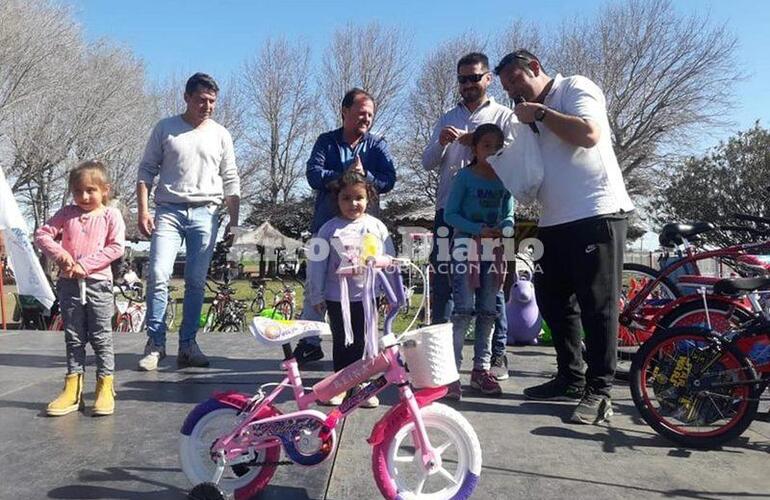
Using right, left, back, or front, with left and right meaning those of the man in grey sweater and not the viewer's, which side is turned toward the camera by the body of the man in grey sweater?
front

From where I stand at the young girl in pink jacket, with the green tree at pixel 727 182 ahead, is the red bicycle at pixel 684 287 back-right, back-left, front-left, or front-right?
front-right

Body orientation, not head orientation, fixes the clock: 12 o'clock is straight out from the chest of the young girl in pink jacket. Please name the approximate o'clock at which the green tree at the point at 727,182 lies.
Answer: The green tree is roughly at 8 o'clock from the young girl in pink jacket.

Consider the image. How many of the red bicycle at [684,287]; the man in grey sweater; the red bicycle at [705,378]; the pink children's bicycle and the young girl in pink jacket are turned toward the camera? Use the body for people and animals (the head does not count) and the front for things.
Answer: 2

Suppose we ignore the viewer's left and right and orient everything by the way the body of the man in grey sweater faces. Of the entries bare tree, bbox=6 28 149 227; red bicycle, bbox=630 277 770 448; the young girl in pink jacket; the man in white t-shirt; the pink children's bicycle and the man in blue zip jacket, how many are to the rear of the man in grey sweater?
1

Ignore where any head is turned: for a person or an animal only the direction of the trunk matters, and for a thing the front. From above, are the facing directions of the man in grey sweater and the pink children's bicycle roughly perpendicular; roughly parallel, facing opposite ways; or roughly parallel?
roughly perpendicular

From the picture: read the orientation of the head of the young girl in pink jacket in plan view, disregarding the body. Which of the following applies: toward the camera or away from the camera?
toward the camera

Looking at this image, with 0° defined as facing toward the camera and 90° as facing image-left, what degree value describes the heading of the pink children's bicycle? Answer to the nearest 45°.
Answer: approximately 270°

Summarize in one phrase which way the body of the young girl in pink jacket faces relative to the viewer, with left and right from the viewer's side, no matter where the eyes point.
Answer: facing the viewer

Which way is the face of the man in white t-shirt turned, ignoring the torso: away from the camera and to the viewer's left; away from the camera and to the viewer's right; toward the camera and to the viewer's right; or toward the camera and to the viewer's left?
toward the camera and to the viewer's left

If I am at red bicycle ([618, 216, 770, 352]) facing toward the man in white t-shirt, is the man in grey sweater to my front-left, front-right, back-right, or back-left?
front-right

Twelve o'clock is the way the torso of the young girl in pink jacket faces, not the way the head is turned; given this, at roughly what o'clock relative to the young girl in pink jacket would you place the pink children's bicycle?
The pink children's bicycle is roughly at 11 o'clock from the young girl in pink jacket.

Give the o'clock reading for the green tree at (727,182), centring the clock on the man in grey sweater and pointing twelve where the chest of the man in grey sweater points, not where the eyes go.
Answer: The green tree is roughly at 8 o'clock from the man in grey sweater.
